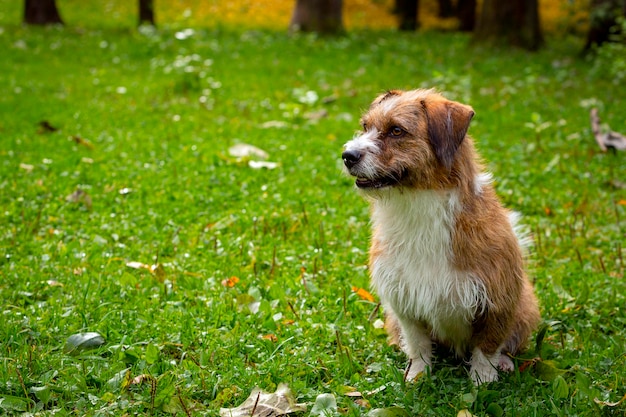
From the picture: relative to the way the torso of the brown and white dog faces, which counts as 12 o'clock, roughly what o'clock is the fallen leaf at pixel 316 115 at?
The fallen leaf is roughly at 4 o'clock from the brown and white dog.

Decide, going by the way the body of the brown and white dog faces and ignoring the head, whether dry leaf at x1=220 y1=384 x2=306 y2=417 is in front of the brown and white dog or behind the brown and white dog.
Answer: in front

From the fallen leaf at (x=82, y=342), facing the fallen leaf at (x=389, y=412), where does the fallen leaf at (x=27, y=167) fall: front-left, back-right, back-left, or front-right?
back-left

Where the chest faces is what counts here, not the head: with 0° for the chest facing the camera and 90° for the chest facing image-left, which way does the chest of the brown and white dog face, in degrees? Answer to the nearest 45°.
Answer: approximately 45°

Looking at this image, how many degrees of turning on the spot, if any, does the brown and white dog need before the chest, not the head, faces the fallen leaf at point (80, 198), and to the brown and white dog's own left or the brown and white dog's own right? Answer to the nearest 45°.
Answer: approximately 90° to the brown and white dog's own right

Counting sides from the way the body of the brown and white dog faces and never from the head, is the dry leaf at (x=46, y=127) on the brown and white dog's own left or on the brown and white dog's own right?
on the brown and white dog's own right

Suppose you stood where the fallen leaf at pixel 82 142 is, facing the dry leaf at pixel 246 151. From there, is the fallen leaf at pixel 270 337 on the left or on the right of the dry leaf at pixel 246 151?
right

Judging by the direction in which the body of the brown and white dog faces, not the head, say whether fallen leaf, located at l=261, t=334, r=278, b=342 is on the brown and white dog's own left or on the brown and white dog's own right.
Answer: on the brown and white dog's own right

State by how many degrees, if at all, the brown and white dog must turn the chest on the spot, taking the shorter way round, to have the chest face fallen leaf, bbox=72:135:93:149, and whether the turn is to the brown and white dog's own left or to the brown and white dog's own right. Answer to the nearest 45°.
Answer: approximately 90° to the brown and white dog's own right
